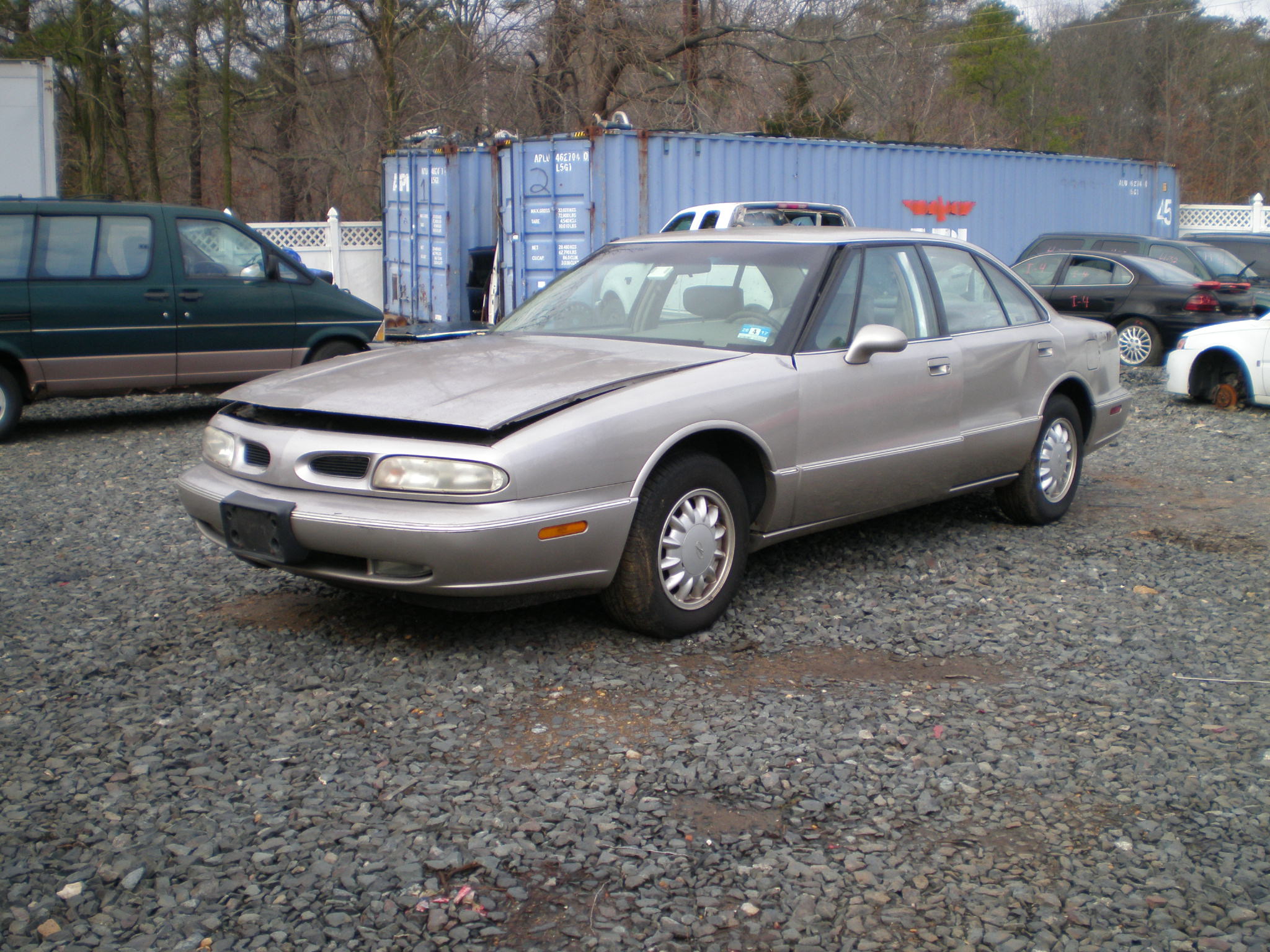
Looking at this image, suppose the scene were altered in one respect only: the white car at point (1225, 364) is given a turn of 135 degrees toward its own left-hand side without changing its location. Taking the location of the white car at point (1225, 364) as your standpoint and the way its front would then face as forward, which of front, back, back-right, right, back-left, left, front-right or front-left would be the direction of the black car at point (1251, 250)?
back-left

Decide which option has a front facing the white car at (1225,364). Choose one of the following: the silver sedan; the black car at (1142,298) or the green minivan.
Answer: the green minivan

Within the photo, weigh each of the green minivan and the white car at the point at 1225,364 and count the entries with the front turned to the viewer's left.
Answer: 1

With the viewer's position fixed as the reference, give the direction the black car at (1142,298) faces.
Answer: facing away from the viewer and to the left of the viewer

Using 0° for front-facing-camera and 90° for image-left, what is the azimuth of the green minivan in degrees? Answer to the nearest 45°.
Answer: approximately 270°
